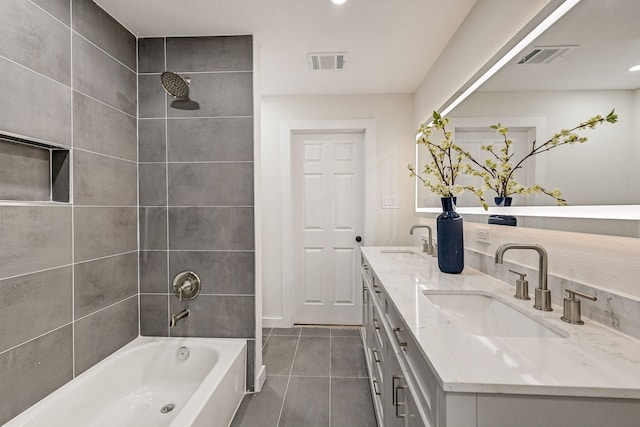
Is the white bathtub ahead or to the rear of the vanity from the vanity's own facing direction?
ahead

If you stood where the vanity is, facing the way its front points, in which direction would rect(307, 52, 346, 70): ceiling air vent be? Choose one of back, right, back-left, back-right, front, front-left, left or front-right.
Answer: front-right

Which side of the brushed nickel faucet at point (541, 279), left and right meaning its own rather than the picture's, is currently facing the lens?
left

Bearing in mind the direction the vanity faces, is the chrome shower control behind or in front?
in front

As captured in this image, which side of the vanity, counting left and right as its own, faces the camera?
left

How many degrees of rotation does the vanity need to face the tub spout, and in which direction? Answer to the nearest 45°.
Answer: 0° — it already faces it

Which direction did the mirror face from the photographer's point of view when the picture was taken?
facing to the left of the viewer

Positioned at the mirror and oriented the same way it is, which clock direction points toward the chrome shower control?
The chrome shower control is roughly at 12 o'clock from the mirror.
